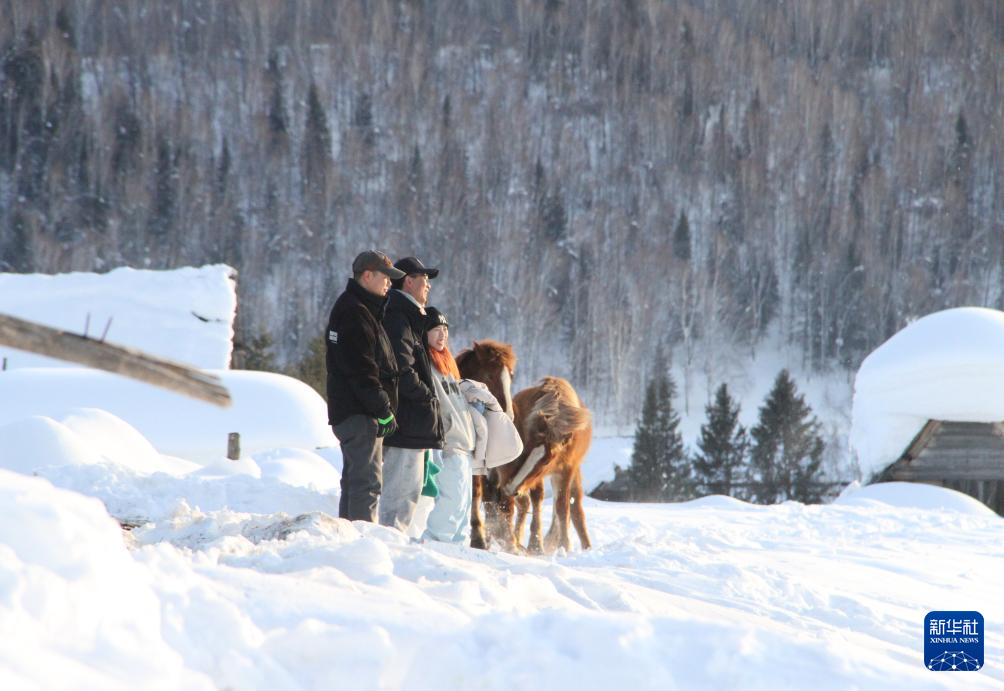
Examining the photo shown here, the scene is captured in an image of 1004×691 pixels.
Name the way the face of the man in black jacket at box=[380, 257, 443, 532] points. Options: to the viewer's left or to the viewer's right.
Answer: to the viewer's right

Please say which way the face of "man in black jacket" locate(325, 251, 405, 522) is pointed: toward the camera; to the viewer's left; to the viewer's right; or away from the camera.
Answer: to the viewer's right

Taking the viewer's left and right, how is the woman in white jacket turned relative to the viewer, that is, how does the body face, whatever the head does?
facing the viewer and to the right of the viewer

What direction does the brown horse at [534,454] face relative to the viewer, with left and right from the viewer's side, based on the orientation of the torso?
facing the viewer and to the left of the viewer

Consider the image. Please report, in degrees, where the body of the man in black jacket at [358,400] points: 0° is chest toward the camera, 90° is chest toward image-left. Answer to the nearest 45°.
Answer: approximately 270°

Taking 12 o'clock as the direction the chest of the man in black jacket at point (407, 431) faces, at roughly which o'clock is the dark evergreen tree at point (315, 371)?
The dark evergreen tree is roughly at 9 o'clock from the man in black jacket.

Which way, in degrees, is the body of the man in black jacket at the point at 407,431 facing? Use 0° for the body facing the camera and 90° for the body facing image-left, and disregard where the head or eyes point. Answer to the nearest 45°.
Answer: approximately 270°

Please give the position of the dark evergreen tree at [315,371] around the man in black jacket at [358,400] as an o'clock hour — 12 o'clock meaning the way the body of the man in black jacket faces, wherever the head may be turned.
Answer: The dark evergreen tree is roughly at 9 o'clock from the man in black jacket.

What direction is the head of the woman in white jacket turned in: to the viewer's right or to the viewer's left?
to the viewer's right

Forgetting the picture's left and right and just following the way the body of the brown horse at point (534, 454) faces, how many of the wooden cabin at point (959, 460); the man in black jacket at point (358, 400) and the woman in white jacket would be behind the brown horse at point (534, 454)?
1
